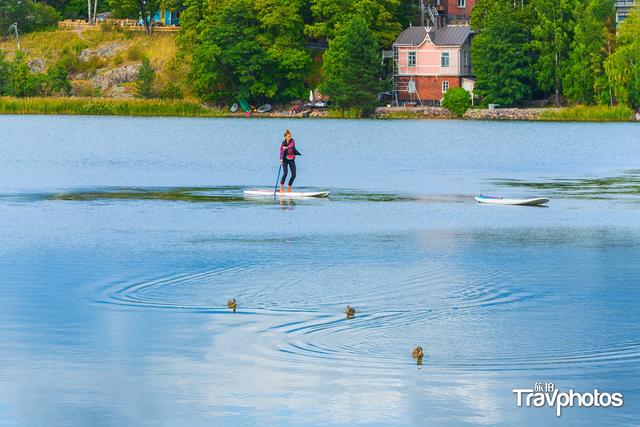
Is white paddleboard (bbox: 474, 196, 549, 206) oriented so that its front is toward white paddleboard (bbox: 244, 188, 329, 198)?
no

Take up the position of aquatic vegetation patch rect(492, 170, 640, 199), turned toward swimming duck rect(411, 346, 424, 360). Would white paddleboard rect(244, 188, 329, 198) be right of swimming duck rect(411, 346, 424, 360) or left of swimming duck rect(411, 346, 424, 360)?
right

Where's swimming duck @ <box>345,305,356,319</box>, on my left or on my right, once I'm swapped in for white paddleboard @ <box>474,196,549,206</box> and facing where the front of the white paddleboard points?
on my right

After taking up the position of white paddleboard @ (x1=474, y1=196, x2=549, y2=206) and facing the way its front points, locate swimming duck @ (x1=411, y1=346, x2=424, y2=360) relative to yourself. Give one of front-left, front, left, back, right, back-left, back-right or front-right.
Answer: right

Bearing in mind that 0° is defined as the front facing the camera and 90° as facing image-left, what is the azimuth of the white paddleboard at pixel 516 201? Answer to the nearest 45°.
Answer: approximately 270°
